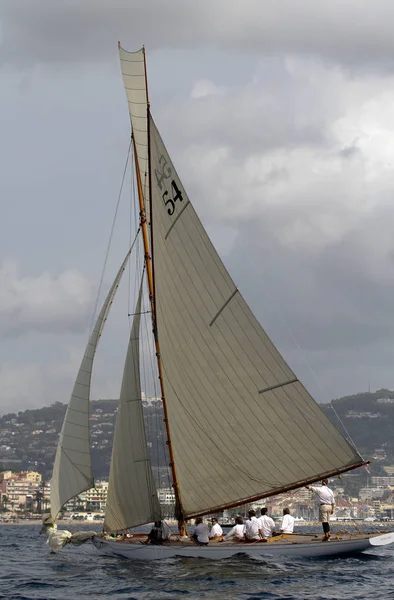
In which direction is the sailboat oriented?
to the viewer's left
